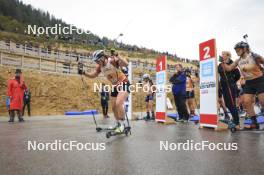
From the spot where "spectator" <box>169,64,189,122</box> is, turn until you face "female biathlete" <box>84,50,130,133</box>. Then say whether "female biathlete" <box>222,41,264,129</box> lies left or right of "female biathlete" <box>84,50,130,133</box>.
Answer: left

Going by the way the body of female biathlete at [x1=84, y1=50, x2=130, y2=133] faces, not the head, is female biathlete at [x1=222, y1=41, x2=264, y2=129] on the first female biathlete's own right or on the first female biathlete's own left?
on the first female biathlete's own left

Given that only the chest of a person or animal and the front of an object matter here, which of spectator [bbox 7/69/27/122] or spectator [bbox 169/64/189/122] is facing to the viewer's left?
spectator [bbox 169/64/189/122]

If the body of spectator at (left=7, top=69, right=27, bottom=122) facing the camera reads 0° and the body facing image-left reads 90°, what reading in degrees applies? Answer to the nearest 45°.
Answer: approximately 0°

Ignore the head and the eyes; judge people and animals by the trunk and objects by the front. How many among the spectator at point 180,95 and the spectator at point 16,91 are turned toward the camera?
1

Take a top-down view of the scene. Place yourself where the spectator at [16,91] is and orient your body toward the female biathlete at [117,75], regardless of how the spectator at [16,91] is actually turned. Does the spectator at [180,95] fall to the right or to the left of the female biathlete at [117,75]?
left

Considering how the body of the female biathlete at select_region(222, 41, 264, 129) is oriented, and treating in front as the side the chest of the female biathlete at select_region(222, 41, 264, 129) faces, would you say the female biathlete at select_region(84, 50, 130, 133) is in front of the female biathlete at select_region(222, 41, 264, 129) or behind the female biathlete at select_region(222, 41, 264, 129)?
in front

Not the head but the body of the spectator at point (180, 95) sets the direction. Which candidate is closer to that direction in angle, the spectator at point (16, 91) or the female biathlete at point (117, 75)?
the spectator

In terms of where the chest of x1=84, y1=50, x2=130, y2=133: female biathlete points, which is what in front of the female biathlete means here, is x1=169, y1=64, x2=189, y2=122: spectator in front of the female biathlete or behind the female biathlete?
behind

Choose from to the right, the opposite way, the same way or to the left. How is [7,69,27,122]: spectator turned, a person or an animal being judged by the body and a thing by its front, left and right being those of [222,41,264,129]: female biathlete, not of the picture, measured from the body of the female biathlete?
to the left

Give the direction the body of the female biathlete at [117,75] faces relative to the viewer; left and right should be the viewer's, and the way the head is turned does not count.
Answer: facing the viewer and to the left of the viewer
